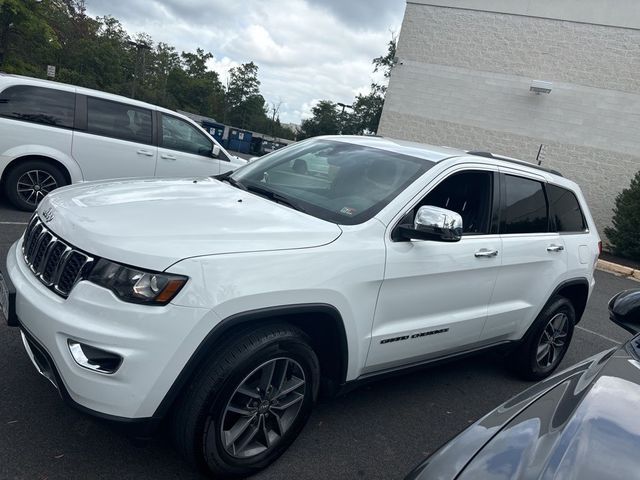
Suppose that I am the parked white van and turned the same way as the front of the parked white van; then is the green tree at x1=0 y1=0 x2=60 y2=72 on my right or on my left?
on my left

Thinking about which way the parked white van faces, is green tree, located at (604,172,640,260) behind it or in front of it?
in front

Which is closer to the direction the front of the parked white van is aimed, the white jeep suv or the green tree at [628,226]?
the green tree

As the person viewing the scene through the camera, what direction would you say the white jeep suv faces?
facing the viewer and to the left of the viewer

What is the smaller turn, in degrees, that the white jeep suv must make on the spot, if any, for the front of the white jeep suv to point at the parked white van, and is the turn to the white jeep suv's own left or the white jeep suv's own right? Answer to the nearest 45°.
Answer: approximately 90° to the white jeep suv's own right

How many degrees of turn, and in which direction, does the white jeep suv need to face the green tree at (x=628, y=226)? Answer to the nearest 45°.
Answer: approximately 180°

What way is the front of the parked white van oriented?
to the viewer's right

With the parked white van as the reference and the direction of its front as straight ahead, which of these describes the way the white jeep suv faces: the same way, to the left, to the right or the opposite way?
the opposite way

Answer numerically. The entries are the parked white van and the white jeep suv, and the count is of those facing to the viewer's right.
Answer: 1
